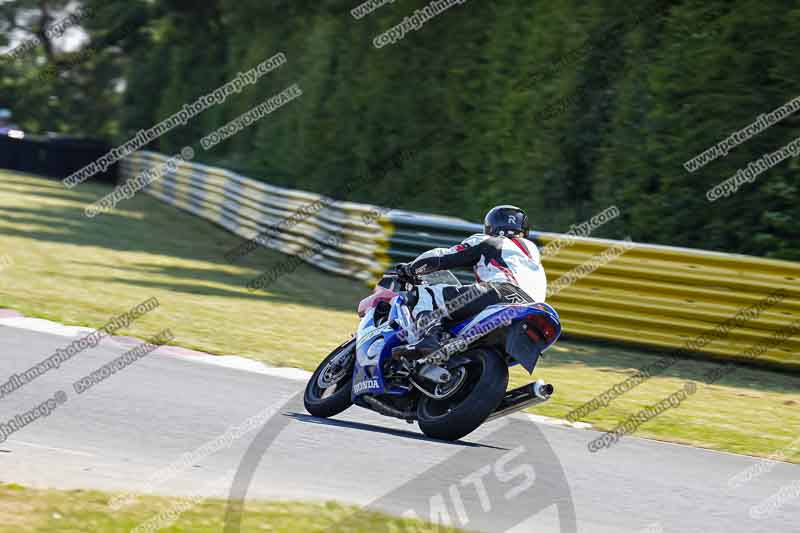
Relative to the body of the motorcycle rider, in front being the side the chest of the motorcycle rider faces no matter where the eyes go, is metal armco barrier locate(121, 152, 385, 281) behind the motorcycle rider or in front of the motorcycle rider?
in front

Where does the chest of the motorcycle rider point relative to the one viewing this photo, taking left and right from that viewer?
facing away from the viewer and to the left of the viewer

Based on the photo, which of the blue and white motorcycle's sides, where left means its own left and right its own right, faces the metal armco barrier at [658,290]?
right

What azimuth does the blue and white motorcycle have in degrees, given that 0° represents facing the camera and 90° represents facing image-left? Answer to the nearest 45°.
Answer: approximately 135°

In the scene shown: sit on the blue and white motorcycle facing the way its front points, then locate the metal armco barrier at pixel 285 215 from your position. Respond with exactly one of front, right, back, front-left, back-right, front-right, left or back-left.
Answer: front-right

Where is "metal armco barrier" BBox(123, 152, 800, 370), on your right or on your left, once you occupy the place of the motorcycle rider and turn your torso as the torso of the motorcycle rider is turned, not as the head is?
on your right
